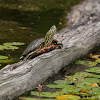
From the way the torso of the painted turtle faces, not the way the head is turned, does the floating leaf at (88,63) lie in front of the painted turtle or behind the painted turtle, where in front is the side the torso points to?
in front

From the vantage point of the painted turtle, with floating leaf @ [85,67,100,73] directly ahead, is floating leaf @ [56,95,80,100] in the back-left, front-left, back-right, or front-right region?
front-right

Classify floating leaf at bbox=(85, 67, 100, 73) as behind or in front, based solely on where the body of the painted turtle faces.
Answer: in front

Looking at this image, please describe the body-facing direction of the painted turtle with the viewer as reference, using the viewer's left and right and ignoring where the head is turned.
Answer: facing to the right of the viewer
